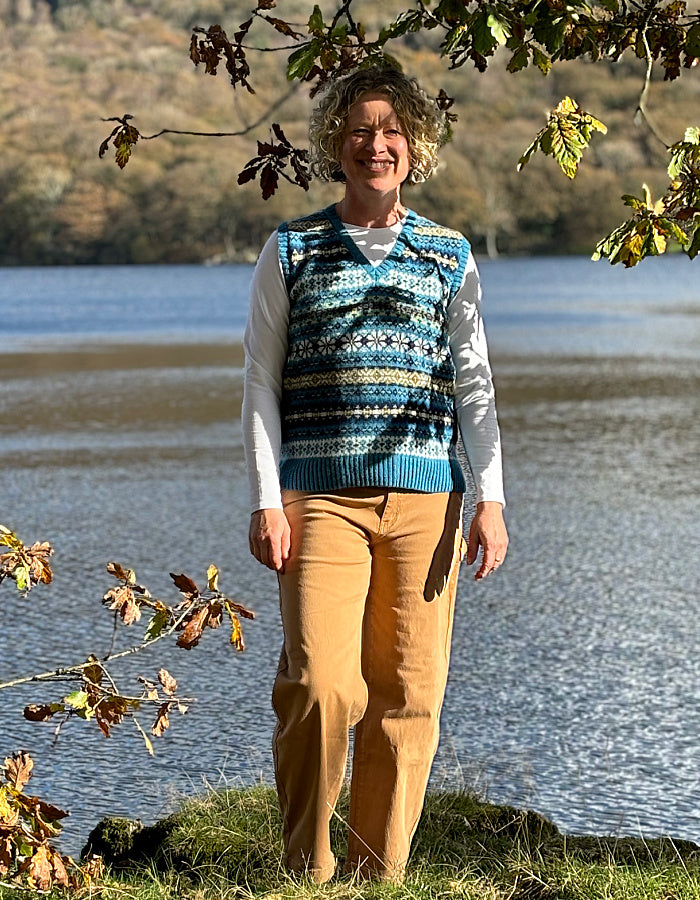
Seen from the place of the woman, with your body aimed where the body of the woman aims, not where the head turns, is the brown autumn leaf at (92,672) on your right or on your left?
on your right

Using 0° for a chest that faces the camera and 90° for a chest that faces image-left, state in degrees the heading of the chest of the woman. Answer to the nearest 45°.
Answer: approximately 0°
